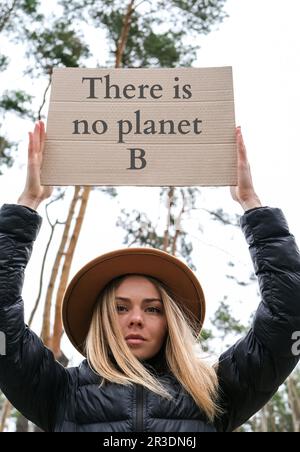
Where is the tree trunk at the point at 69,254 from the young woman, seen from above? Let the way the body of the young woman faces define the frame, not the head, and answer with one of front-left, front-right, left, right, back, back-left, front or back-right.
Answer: back

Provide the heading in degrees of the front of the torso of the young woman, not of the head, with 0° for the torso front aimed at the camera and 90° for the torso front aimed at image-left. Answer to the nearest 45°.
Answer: approximately 0°

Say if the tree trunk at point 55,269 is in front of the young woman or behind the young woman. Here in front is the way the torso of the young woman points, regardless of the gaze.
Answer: behind
